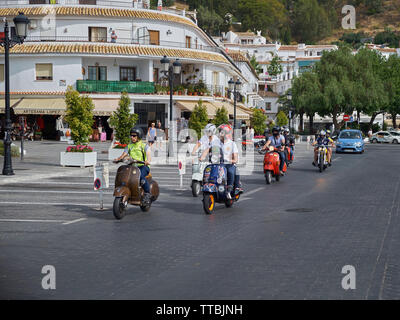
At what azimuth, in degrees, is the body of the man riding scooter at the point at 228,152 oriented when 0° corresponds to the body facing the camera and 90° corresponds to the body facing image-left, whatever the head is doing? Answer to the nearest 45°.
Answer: approximately 45°

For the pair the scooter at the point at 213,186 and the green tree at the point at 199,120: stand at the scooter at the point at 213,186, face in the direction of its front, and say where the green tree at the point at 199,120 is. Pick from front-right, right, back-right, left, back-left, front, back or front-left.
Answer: back-right

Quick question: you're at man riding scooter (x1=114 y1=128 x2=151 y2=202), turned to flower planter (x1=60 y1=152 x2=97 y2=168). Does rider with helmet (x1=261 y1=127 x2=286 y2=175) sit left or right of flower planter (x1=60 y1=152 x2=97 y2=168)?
right

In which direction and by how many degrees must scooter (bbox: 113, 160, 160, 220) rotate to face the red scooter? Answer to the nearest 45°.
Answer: approximately 180°

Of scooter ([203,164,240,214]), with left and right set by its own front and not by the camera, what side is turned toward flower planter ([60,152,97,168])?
right

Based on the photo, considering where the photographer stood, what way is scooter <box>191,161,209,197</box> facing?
facing the viewer and to the left of the viewer

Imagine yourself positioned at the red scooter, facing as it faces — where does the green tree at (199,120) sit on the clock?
The green tree is roughly at 4 o'clock from the red scooter.

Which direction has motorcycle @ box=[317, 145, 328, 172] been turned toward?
toward the camera
